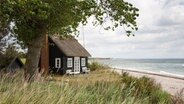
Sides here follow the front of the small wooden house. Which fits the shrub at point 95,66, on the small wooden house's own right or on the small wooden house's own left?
on the small wooden house's own left

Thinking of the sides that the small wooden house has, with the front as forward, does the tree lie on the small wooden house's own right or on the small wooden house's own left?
on the small wooden house's own right

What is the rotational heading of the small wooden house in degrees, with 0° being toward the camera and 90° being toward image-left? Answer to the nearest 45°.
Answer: approximately 315°

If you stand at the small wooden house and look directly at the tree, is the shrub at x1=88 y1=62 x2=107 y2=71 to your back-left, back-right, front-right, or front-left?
back-left
